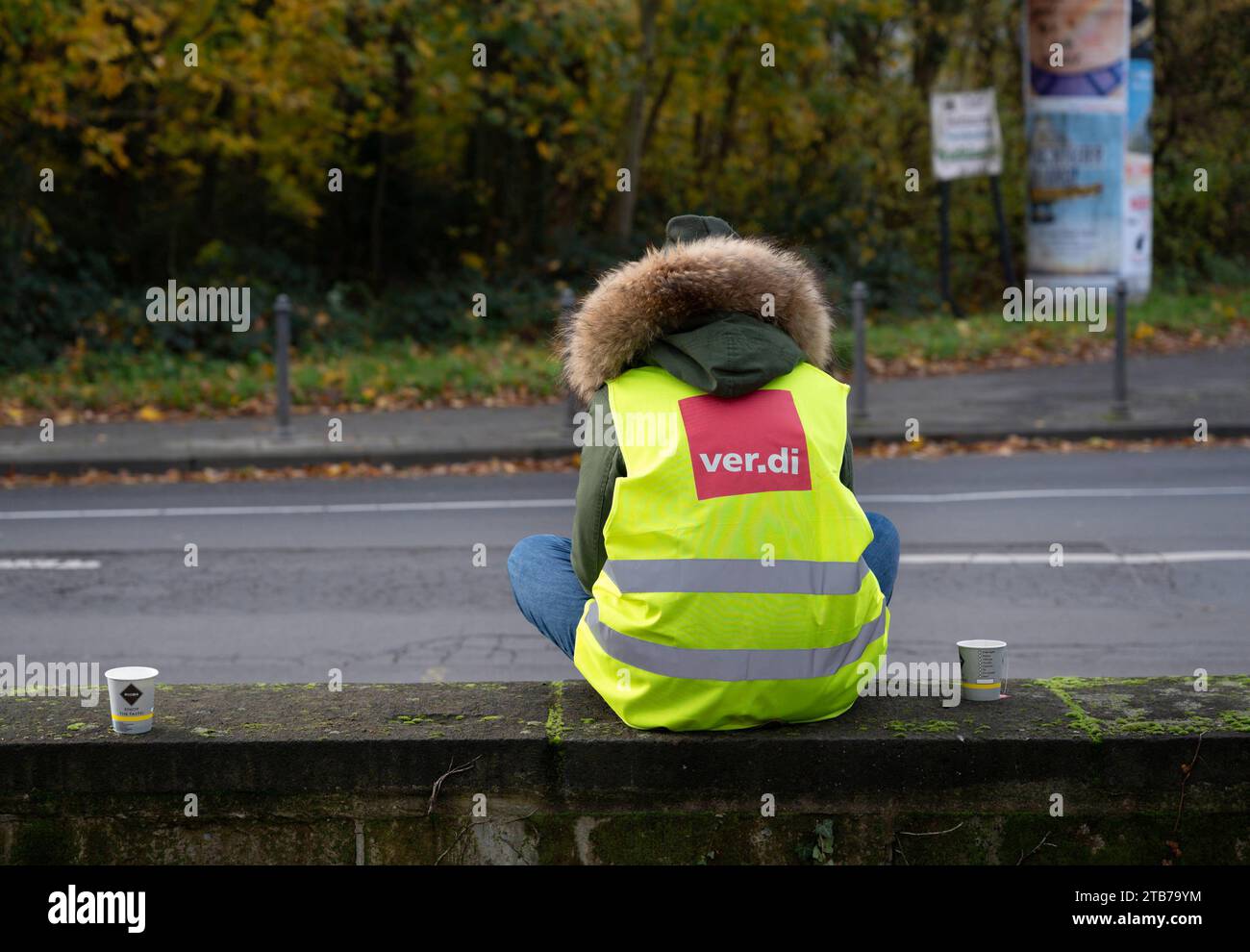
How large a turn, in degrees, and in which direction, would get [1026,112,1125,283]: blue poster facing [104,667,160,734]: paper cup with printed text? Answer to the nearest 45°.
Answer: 0° — it already faces it

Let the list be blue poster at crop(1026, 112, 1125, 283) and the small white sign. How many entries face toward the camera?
2

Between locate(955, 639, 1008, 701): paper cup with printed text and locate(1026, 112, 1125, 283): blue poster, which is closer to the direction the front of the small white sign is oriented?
the paper cup with printed text

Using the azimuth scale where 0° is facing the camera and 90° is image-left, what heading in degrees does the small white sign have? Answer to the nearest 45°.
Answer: approximately 0°

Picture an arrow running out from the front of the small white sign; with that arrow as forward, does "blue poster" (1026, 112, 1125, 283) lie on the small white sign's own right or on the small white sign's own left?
on the small white sign's own left

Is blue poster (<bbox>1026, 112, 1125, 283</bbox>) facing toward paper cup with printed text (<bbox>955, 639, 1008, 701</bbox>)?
yes

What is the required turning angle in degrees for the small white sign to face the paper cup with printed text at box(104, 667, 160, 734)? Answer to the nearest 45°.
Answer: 0° — it already faces it

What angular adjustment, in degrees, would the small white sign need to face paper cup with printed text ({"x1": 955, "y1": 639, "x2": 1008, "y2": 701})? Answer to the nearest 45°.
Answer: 0° — it already faces it

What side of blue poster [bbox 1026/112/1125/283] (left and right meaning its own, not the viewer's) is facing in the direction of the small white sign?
right
